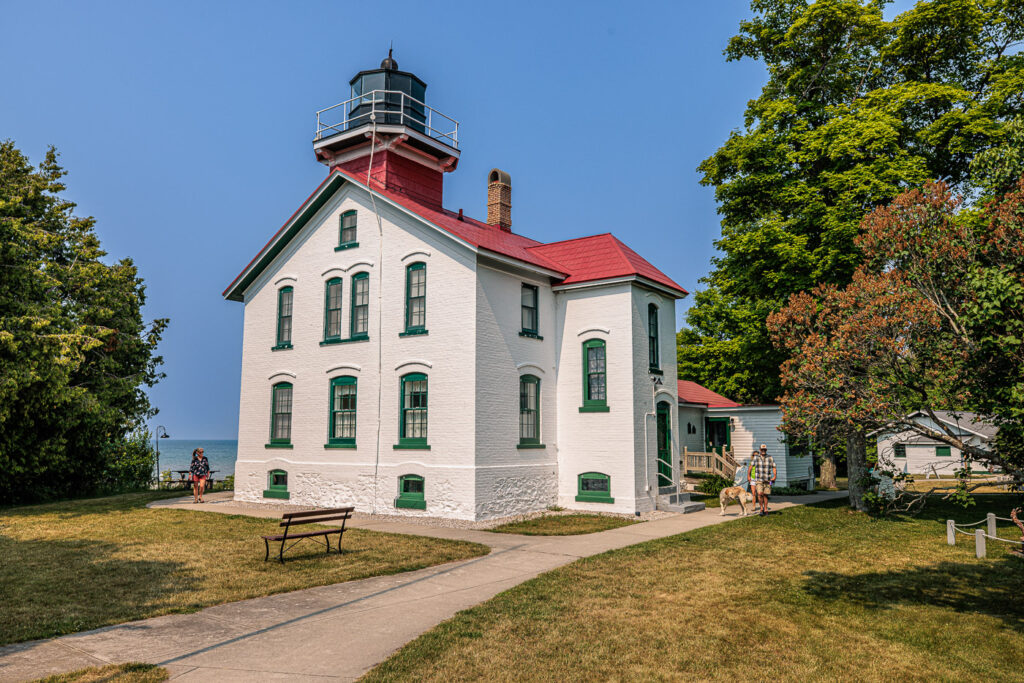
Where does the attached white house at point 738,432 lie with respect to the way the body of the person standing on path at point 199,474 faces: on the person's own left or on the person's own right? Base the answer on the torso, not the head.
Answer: on the person's own left

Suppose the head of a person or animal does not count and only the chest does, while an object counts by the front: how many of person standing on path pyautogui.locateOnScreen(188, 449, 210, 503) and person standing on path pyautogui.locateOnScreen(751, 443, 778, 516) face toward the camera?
2

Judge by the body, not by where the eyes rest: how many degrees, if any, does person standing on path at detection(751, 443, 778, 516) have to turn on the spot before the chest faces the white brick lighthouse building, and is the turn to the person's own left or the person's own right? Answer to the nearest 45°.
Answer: approximately 90° to the person's own right

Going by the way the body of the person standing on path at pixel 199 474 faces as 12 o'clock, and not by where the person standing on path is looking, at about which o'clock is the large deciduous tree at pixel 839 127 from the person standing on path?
The large deciduous tree is roughly at 10 o'clock from the person standing on path.
